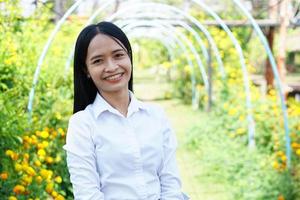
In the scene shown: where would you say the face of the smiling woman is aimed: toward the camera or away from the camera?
toward the camera

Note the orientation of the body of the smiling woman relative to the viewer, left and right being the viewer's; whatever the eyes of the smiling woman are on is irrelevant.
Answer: facing the viewer and to the right of the viewer

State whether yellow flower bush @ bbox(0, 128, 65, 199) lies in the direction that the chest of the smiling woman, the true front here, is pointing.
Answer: no
